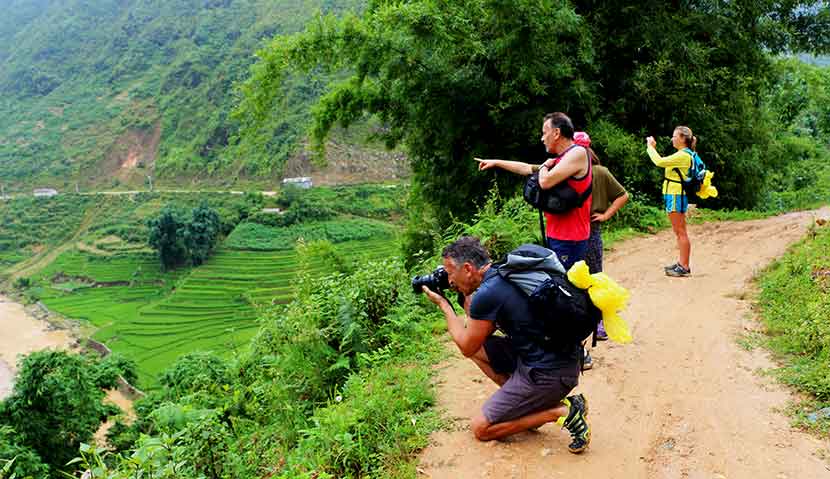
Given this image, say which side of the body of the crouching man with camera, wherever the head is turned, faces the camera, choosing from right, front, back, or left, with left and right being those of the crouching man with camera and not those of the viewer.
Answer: left

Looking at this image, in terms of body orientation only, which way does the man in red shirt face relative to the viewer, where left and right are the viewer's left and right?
facing to the left of the viewer

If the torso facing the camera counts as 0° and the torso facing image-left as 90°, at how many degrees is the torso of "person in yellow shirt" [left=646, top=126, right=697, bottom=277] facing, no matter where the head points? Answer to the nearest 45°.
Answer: approximately 90°

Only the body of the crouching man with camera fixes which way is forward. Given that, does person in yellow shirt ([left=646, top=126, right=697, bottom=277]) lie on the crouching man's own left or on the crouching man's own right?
on the crouching man's own right

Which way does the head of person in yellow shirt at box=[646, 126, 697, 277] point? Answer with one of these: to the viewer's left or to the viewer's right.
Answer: to the viewer's left

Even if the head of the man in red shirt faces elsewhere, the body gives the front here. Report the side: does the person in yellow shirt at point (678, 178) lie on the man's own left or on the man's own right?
on the man's own right

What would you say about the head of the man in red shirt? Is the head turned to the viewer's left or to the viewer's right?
to the viewer's left

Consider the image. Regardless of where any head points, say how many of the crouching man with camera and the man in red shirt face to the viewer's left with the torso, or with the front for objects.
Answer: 2

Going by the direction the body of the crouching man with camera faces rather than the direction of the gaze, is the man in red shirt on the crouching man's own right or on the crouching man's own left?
on the crouching man's own right

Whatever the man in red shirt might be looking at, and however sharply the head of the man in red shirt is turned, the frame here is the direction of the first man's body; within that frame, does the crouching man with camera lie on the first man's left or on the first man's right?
on the first man's left

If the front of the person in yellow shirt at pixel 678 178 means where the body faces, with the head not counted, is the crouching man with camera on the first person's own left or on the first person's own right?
on the first person's own left

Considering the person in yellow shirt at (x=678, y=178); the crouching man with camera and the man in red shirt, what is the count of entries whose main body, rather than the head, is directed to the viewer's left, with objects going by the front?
3
